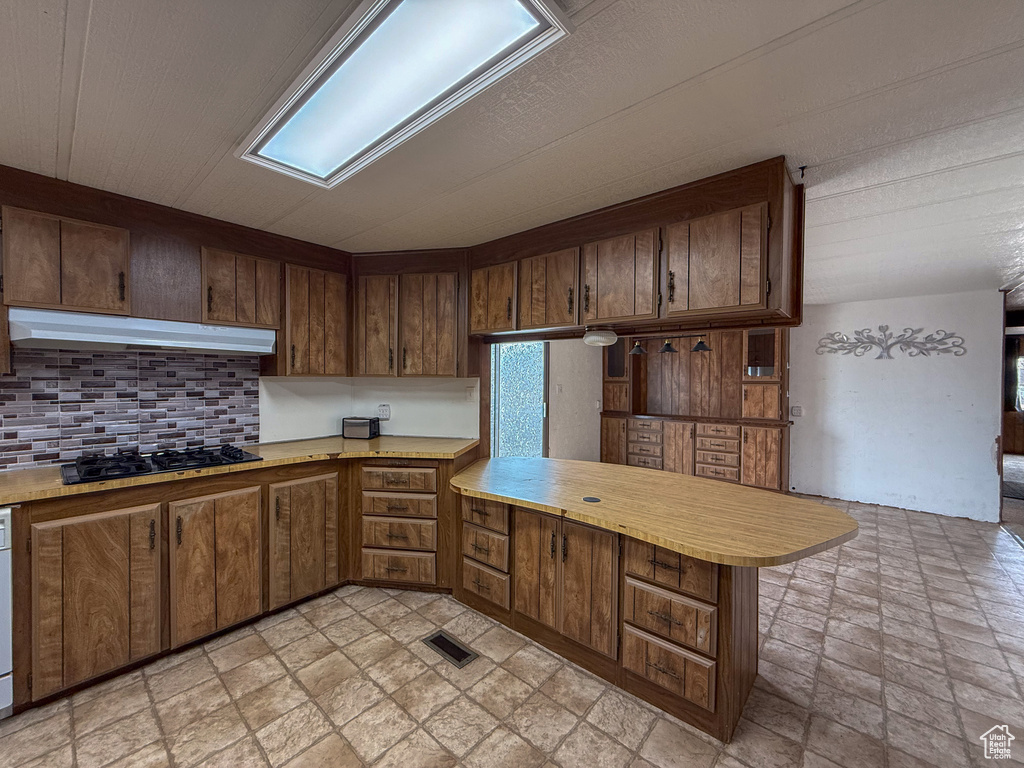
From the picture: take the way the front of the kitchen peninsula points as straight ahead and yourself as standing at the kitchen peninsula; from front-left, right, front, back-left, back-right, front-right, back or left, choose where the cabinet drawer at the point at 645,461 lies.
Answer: back-right

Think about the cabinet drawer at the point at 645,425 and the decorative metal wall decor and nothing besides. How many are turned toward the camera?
2

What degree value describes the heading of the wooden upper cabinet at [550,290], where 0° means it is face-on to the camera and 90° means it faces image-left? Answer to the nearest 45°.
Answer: approximately 45°

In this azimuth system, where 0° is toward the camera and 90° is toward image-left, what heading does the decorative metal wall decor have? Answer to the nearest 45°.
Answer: approximately 0°

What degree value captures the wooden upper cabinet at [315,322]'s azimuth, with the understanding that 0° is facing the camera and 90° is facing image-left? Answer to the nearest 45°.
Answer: approximately 315°

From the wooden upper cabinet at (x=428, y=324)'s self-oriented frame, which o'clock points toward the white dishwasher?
The white dishwasher is roughly at 2 o'clock from the wooden upper cabinet.

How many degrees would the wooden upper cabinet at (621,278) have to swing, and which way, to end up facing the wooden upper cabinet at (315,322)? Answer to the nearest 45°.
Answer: approximately 45° to its right
